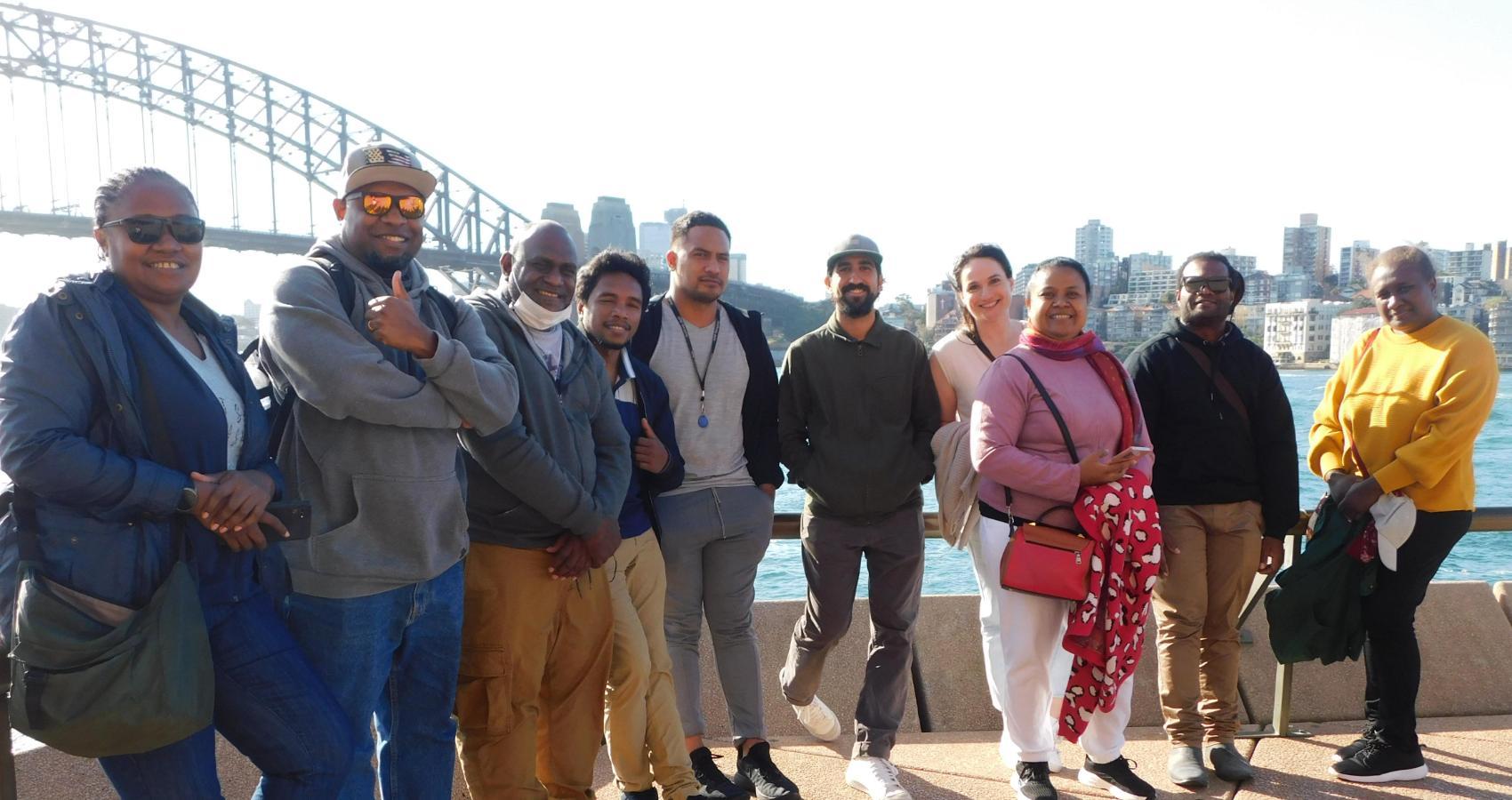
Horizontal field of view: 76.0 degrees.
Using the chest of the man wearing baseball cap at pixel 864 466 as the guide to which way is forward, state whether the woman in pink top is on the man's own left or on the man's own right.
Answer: on the man's own left

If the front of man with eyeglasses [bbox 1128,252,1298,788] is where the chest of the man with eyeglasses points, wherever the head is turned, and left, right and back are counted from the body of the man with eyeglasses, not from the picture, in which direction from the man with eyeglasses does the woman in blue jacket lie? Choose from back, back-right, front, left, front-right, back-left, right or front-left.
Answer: front-right

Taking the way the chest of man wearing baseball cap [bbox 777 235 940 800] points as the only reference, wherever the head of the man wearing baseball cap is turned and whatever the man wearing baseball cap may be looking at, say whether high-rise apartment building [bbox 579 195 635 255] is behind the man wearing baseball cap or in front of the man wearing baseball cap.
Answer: behind

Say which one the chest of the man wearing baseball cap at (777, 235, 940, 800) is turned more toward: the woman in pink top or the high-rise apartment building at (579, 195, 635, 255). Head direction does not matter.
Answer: the woman in pink top

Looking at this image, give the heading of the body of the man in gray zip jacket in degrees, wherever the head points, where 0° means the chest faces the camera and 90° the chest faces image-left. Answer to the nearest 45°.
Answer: approximately 315°

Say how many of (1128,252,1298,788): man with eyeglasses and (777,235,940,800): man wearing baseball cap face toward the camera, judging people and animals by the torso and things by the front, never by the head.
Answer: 2

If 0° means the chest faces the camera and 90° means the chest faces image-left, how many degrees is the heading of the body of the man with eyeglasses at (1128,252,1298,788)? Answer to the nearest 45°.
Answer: approximately 0°

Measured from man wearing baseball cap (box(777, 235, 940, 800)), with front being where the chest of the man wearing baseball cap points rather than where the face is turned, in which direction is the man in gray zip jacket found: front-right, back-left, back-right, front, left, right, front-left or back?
front-right
